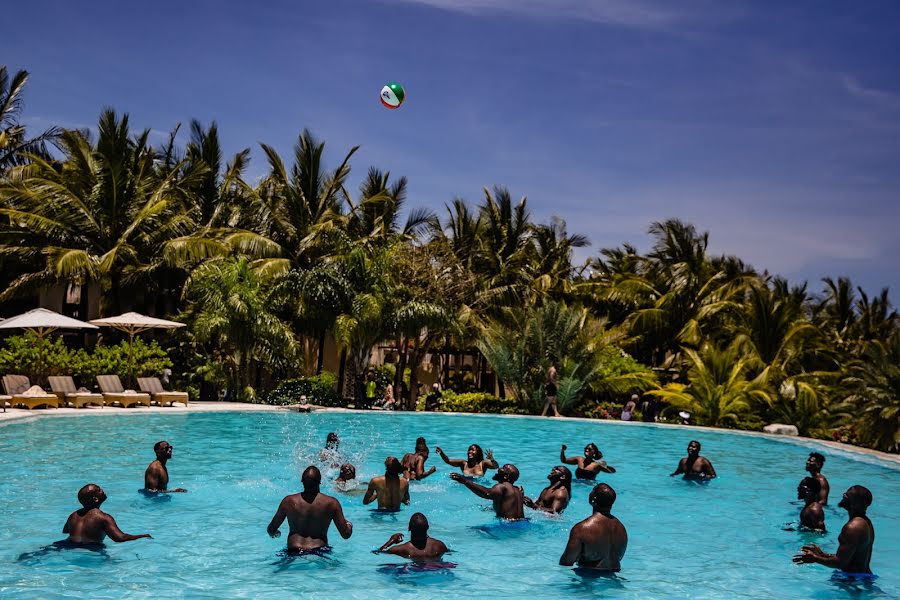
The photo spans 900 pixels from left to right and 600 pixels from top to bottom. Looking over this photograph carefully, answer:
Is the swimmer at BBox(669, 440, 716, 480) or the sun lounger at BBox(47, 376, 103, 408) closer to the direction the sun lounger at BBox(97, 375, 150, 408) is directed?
the swimmer

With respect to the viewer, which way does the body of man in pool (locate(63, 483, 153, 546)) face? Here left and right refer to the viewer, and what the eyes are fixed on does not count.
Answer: facing away from the viewer and to the right of the viewer

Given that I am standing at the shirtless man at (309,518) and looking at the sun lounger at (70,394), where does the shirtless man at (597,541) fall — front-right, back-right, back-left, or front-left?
back-right

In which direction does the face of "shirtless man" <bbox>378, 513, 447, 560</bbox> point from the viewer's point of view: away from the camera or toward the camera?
away from the camera

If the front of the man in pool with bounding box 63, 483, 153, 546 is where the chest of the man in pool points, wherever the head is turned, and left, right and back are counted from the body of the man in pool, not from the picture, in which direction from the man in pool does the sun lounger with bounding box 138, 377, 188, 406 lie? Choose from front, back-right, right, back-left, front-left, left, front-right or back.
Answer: front-left

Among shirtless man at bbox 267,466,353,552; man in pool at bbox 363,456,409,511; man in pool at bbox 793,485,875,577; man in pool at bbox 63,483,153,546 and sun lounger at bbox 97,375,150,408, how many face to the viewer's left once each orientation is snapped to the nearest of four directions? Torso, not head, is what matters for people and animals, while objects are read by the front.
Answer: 1

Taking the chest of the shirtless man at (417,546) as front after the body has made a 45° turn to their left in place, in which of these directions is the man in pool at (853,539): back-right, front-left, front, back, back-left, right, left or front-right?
back-right

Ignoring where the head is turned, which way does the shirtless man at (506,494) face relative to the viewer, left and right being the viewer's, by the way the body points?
facing away from the viewer and to the left of the viewer

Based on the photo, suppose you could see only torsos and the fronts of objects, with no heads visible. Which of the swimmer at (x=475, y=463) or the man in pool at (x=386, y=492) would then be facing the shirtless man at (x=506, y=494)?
the swimmer

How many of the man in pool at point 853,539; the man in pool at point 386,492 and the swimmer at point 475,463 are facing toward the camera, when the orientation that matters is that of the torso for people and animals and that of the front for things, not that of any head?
1

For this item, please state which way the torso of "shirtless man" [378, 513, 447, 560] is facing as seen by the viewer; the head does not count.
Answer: away from the camera

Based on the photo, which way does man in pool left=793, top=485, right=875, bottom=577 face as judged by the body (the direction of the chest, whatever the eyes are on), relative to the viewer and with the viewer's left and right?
facing to the left of the viewer

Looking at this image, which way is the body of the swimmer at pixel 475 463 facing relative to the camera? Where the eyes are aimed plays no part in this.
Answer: toward the camera

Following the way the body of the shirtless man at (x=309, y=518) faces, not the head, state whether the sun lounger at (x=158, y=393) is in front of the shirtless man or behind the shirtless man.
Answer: in front

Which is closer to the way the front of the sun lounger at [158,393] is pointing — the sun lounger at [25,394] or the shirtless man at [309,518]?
the shirtless man

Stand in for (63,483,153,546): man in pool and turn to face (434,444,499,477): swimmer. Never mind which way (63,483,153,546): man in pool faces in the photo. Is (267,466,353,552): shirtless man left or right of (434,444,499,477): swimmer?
right

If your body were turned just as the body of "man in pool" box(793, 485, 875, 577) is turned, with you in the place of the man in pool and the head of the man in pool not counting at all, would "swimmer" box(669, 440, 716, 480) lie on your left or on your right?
on your right
